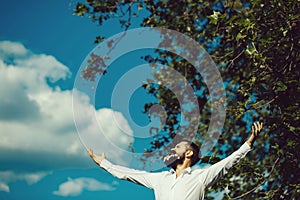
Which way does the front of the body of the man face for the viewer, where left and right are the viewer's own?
facing the viewer and to the left of the viewer

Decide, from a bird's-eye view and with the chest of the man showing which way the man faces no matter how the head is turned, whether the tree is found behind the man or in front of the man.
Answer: behind

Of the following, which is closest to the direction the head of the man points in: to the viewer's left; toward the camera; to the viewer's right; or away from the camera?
to the viewer's left
